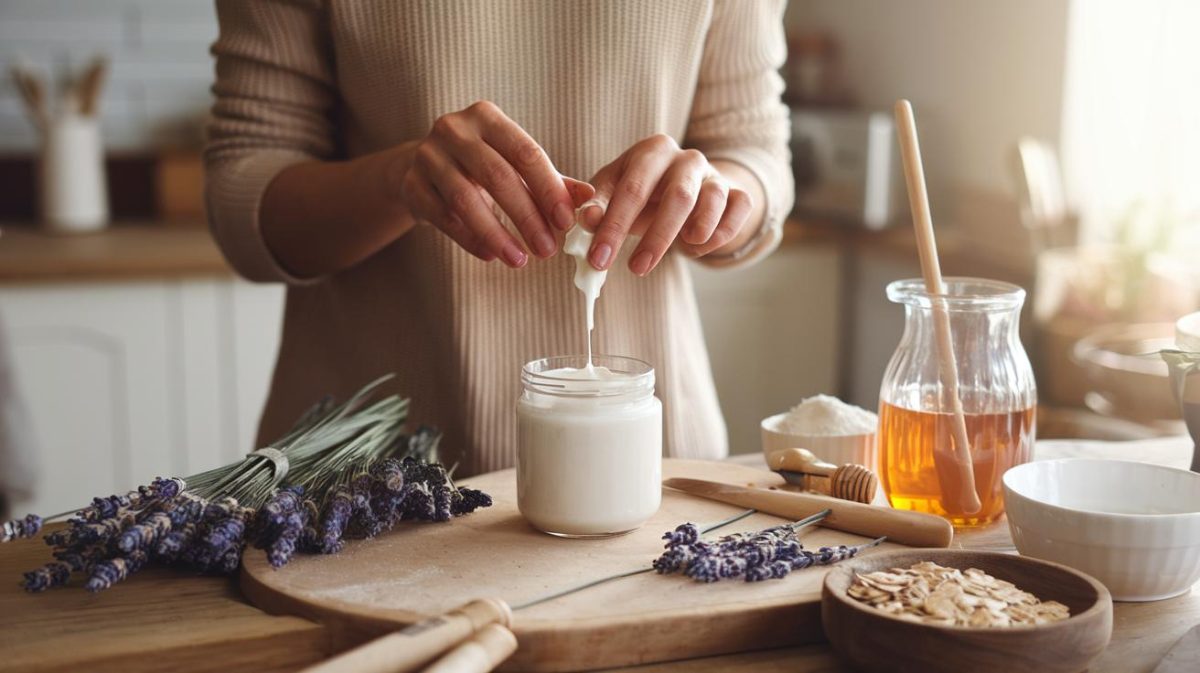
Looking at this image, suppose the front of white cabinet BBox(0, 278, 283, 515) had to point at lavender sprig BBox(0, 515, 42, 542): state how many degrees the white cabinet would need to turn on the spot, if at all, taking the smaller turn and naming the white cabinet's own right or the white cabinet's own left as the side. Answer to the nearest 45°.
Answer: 0° — it already faces it

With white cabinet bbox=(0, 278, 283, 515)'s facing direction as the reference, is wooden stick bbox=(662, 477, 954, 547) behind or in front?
in front

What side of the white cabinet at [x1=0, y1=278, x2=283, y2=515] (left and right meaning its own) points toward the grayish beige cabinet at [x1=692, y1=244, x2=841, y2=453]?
left

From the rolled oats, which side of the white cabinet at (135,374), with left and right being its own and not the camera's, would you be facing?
front

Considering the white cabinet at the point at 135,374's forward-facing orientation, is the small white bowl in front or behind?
in front

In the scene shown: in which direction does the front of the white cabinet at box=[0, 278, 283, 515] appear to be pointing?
toward the camera

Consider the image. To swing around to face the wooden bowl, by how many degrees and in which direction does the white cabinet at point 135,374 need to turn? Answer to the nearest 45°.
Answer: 0° — it already faces it

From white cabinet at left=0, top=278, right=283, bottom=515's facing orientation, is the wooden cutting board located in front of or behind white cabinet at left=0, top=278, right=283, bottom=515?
in front

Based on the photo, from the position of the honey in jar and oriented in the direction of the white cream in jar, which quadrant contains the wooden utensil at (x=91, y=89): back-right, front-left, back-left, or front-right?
front-right

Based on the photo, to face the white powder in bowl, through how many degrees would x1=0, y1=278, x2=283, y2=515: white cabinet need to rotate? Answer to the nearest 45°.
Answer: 0° — it already faces it

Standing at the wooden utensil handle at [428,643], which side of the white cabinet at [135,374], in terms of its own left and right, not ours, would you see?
front

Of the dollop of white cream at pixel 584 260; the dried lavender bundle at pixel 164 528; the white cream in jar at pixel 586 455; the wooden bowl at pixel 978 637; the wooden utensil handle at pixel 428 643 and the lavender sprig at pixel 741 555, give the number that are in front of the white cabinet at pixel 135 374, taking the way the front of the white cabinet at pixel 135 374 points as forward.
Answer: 6

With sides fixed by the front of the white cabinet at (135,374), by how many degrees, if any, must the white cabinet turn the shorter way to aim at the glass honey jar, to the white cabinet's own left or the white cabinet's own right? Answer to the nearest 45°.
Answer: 0° — it already faces it

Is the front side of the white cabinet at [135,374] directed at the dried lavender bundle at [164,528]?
yes

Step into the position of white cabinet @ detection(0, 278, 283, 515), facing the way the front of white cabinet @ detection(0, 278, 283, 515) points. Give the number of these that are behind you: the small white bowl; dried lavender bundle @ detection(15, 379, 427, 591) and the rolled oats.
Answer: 0

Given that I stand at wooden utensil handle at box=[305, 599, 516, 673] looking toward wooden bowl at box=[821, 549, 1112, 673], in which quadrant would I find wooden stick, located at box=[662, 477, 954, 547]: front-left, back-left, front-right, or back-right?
front-left

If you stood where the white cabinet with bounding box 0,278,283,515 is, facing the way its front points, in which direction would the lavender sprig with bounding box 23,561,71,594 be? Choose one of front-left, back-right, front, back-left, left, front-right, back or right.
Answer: front

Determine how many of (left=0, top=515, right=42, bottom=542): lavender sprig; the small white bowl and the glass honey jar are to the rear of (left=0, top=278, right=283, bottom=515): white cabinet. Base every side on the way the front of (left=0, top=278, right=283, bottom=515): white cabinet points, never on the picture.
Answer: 0
